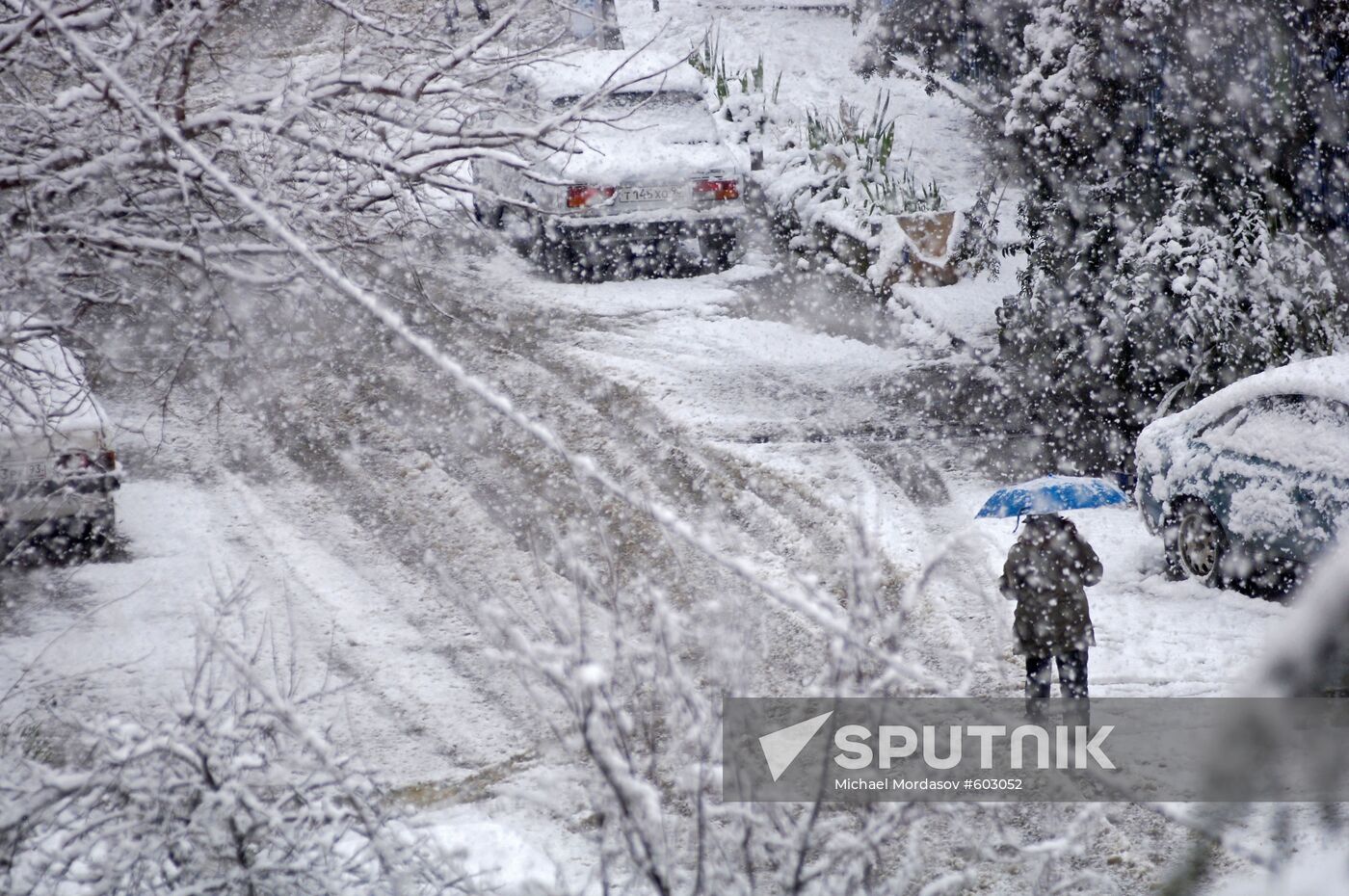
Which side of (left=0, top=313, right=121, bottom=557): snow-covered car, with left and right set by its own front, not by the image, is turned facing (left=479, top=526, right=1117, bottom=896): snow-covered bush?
back

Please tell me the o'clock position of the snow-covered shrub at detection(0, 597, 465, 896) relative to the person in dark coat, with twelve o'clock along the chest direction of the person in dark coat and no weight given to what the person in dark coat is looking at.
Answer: The snow-covered shrub is roughly at 7 o'clock from the person in dark coat.

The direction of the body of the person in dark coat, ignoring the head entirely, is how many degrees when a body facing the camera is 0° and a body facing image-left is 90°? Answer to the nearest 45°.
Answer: approximately 180°

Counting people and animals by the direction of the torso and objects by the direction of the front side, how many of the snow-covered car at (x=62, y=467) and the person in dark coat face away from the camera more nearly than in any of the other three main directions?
2

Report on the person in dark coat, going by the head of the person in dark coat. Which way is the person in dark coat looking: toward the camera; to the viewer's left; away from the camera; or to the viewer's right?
away from the camera

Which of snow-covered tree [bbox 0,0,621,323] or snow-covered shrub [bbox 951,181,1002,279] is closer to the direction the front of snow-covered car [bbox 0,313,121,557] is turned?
the snow-covered shrub

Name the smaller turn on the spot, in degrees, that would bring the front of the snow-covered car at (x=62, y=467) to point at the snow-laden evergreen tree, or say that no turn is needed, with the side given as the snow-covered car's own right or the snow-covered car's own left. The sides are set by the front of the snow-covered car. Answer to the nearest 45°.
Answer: approximately 90° to the snow-covered car's own right

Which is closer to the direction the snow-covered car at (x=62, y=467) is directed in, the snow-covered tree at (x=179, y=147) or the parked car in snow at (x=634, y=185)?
the parked car in snow

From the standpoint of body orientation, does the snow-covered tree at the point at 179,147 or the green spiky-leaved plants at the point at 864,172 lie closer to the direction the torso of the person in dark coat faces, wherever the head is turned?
the green spiky-leaved plants

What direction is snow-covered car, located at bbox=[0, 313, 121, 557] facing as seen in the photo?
away from the camera
